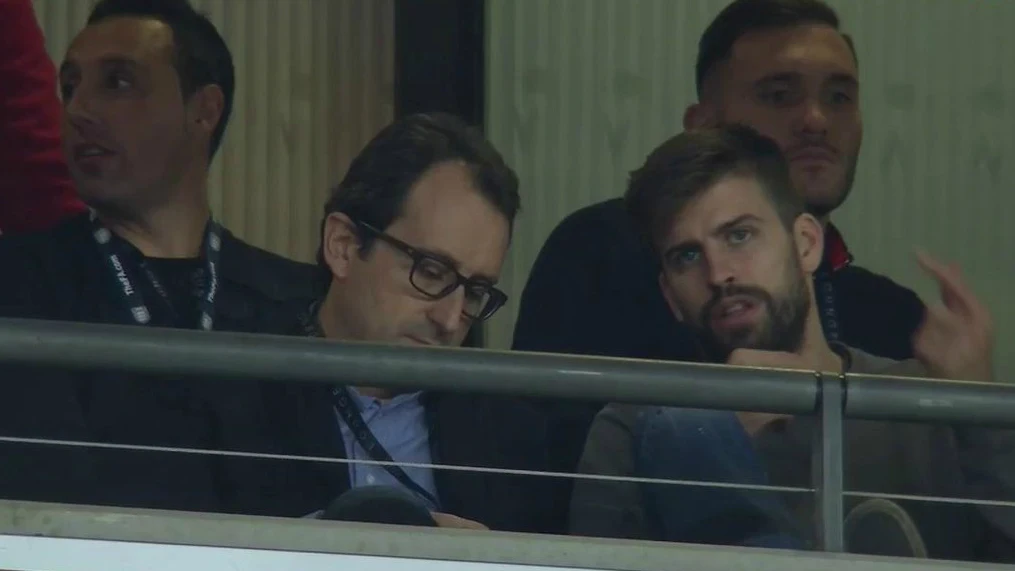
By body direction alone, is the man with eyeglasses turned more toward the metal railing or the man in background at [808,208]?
the metal railing

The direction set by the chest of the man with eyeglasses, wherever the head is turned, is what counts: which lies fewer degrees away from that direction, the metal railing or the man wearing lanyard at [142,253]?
the metal railing

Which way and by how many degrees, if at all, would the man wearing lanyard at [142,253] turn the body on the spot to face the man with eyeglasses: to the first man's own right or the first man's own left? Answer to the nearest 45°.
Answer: approximately 45° to the first man's own left

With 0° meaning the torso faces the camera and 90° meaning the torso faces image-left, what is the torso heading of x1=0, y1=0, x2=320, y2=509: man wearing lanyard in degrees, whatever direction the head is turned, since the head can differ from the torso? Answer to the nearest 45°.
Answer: approximately 0°

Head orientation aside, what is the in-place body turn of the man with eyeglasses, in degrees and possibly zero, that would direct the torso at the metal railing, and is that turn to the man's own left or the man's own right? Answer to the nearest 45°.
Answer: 0° — they already face it

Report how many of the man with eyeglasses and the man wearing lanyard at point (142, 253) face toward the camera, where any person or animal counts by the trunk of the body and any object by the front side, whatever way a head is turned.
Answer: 2

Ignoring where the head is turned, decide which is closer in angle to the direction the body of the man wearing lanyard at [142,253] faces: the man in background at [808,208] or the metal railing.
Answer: the metal railing

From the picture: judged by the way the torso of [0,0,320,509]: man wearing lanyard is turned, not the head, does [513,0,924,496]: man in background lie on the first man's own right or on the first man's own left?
on the first man's own left

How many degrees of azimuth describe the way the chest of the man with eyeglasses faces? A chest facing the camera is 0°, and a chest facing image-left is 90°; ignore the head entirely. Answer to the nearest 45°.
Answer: approximately 0°
